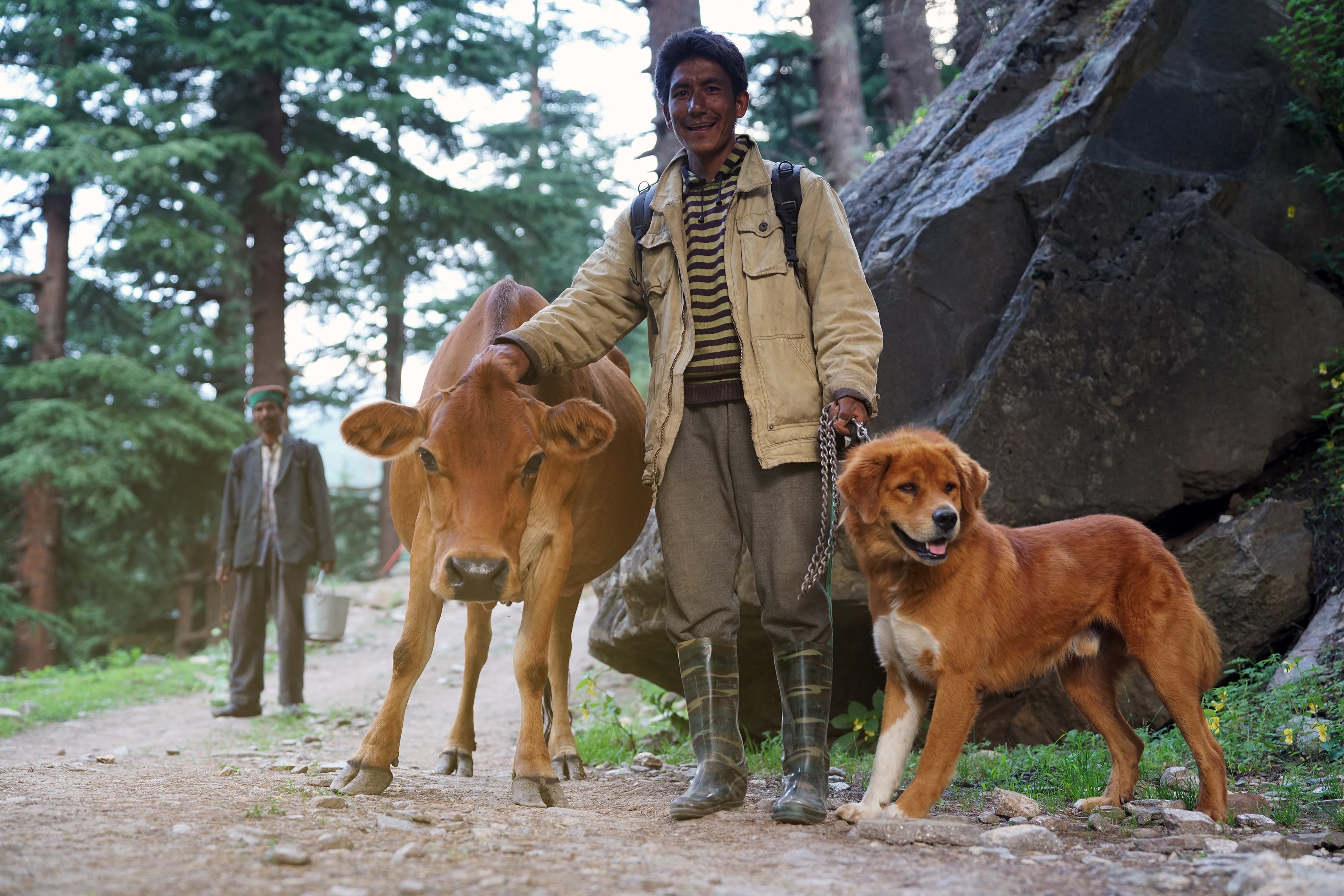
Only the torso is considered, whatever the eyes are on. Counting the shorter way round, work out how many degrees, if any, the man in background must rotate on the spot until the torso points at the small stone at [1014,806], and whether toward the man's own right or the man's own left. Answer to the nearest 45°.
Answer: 0° — they already face it

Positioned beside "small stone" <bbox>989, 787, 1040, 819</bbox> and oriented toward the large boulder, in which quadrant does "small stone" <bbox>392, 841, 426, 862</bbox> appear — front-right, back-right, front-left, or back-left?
back-left

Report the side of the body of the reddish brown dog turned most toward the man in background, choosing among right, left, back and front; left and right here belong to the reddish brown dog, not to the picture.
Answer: right

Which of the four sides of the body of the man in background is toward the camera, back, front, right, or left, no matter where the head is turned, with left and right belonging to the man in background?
front

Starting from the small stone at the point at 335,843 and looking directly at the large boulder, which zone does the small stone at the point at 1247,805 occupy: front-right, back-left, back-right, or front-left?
front-right

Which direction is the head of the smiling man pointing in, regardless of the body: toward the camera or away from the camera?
toward the camera

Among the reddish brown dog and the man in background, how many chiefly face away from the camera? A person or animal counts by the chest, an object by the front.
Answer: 0

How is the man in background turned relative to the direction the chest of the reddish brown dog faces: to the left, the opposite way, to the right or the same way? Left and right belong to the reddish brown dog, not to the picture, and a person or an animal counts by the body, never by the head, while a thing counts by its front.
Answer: to the left

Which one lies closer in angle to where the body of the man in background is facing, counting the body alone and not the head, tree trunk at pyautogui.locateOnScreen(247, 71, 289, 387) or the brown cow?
the brown cow

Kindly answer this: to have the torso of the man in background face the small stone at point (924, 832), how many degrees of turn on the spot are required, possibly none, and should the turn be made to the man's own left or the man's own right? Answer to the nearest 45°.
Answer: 0° — they already face it

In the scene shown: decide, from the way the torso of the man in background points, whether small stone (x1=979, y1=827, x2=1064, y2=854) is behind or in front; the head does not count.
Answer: in front

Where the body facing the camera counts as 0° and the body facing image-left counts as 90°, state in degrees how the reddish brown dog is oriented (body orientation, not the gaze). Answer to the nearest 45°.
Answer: approximately 45°

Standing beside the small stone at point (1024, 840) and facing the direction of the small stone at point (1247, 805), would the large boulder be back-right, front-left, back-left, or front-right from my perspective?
front-left
